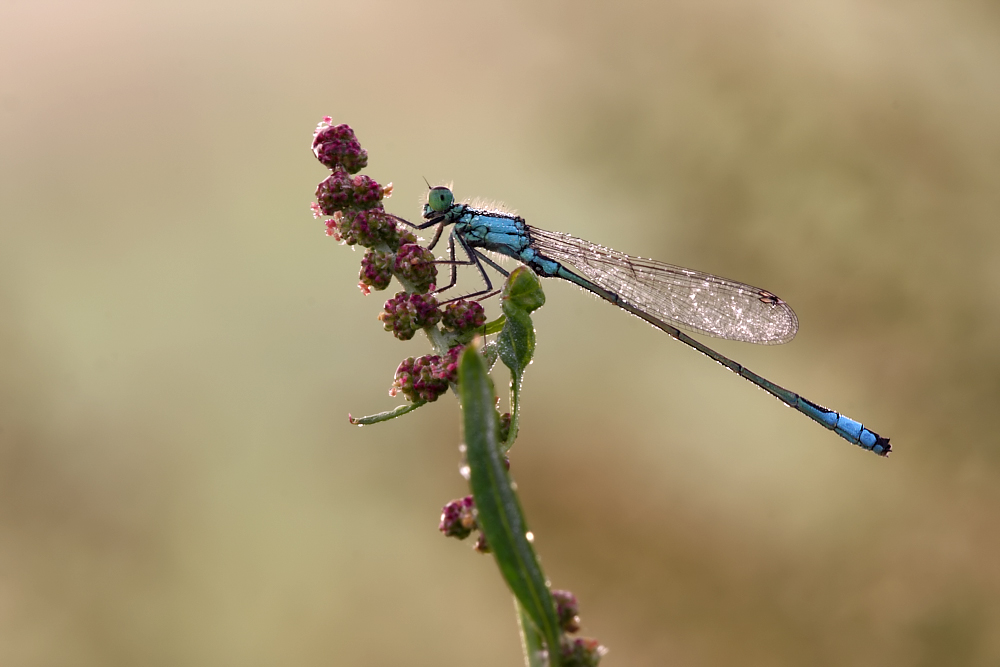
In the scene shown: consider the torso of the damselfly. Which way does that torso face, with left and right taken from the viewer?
facing to the left of the viewer
